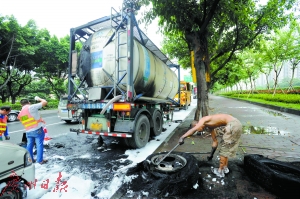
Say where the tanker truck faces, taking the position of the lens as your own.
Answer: facing away from the viewer and to the right of the viewer

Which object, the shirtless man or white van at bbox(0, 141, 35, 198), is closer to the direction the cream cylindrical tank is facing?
the shirtless man

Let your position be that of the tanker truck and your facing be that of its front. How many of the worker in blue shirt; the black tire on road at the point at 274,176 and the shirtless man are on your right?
2

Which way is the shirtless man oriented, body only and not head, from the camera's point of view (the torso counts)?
to the viewer's left

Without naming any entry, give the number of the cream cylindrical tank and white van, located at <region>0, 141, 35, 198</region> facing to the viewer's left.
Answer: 0

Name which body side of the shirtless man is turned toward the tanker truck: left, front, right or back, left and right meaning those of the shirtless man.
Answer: right

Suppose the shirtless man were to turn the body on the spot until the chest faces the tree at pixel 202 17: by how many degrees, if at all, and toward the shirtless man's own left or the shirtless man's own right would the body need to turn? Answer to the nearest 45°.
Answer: approximately 90° to the shirtless man's own right

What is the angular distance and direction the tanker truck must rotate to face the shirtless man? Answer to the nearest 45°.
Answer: approximately 90° to its right

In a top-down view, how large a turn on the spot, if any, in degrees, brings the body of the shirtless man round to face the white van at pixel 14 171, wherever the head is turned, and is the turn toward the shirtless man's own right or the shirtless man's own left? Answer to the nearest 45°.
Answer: approximately 45° to the shirtless man's own left

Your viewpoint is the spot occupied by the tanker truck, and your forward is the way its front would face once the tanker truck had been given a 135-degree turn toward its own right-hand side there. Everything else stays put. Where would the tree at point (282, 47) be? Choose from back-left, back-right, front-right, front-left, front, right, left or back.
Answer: back-left

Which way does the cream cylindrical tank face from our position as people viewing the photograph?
facing away from the viewer and to the right of the viewer

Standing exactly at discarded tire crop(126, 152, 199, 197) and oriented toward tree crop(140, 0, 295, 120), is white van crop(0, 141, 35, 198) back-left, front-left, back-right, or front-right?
back-left

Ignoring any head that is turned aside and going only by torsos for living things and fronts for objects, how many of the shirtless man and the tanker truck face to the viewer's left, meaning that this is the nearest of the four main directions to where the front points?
1

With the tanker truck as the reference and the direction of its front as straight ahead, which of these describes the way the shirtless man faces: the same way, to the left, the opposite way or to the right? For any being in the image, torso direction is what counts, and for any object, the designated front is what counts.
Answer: to the left
